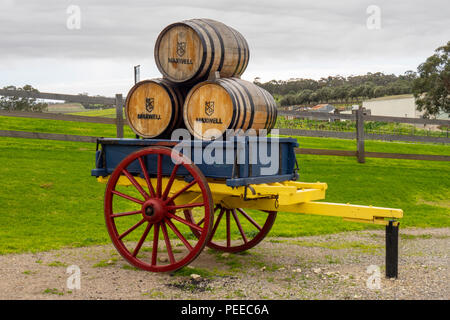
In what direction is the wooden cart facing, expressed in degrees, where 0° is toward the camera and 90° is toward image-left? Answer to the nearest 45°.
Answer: approximately 315°

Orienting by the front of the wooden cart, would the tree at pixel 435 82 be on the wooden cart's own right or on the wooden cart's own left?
on the wooden cart's own left
